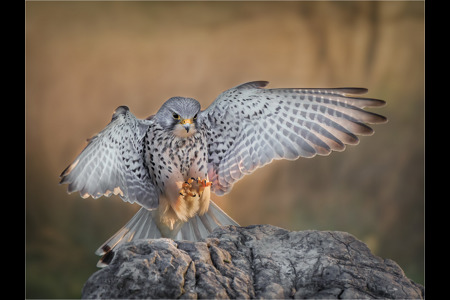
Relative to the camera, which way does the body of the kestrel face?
toward the camera
